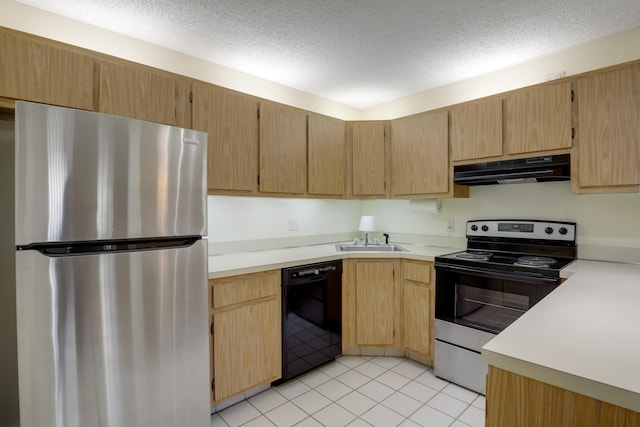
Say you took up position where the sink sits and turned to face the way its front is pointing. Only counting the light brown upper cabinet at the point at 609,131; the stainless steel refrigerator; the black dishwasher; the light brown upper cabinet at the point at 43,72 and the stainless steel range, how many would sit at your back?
0

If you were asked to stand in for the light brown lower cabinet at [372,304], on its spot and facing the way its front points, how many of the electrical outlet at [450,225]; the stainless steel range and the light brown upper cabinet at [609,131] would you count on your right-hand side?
0

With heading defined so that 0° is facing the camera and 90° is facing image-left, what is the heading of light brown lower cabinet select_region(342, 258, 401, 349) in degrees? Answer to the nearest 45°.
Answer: approximately 0°

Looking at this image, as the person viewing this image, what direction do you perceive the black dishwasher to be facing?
facing the viewer and to the right of the viewer

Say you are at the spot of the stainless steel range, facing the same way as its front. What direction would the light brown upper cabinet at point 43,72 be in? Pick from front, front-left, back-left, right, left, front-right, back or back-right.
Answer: front

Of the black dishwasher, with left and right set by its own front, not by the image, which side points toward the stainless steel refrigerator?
right

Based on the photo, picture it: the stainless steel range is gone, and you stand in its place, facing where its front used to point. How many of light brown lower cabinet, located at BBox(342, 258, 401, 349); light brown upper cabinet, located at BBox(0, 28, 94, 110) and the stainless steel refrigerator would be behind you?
0

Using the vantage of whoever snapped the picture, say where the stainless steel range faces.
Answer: facing the viewer and to the left of the viewer

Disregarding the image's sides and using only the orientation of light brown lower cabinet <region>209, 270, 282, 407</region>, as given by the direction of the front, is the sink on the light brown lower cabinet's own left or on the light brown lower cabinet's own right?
on the light brown lower cabinet's own left

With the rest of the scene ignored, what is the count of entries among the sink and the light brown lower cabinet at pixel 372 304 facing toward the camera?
2

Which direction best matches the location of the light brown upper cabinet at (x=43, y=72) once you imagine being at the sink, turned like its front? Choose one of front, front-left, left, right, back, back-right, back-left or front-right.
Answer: front-right

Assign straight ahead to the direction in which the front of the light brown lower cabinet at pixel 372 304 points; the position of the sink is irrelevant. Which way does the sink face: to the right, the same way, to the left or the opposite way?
the same way

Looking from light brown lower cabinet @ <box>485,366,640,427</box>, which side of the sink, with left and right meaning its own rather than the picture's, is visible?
front

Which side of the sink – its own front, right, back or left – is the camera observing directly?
front
